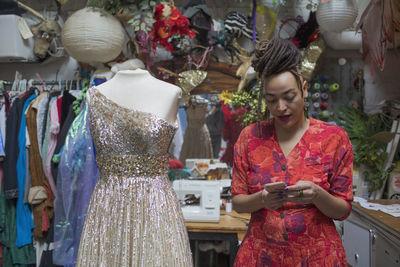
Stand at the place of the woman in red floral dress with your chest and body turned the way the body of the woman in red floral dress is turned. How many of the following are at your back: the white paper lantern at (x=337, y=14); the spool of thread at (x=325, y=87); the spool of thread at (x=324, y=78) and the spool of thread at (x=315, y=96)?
4

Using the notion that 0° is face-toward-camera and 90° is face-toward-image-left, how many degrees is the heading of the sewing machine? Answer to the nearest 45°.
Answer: approximately 0°

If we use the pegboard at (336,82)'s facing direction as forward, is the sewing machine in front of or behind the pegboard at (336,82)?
in front

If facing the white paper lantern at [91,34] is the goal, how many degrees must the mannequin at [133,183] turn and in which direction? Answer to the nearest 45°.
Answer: approximately 180°

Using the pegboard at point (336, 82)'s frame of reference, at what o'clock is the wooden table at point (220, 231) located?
The wooden table is roughly at 1 o'clock from the pegboard.

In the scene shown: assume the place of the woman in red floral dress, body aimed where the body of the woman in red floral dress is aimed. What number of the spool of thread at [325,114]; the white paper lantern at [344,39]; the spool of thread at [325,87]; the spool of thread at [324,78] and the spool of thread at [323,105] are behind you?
5

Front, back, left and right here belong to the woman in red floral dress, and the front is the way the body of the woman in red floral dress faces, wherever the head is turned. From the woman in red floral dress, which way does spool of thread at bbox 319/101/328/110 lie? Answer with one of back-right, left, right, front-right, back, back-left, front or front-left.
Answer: back

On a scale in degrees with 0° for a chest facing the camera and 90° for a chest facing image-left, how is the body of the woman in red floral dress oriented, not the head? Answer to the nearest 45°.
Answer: approximately 0°

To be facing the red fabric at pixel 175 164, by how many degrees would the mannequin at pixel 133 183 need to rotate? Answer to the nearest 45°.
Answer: approximately 180°
